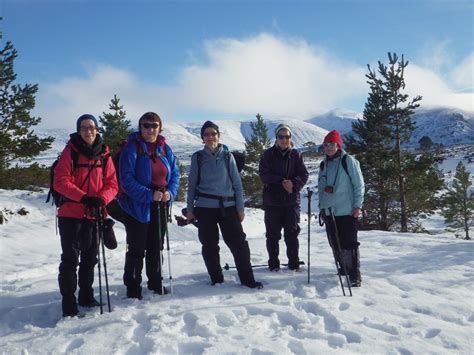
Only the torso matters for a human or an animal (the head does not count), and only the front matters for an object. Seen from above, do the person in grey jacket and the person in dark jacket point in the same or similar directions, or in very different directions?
same or similar directions

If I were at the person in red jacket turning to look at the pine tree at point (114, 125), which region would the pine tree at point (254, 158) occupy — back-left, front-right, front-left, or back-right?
front-right

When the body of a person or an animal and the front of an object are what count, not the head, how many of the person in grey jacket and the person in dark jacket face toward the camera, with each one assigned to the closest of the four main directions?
2

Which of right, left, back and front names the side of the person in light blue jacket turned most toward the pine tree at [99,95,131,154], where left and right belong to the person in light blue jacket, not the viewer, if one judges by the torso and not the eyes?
right

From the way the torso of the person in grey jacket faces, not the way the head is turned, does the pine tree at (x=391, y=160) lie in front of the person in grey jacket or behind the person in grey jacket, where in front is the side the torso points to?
behind

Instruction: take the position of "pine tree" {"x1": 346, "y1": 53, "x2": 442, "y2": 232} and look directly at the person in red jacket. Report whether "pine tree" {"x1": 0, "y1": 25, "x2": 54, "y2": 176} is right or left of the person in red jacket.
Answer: right

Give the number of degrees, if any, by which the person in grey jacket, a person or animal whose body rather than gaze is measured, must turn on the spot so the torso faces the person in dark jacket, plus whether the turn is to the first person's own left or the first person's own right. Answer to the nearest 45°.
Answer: approximately 135° to the first person's own left

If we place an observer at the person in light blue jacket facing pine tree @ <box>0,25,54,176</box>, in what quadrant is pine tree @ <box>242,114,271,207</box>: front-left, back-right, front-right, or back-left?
front-right

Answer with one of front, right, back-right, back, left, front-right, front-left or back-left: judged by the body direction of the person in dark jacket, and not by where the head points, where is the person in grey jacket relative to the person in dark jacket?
front-right

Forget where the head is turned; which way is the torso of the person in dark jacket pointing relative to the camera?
toward the camera

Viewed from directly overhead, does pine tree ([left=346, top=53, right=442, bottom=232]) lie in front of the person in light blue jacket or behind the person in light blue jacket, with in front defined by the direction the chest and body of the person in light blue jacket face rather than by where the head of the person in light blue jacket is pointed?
behind

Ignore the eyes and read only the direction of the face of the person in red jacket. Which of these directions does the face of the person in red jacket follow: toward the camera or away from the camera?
toward the camera

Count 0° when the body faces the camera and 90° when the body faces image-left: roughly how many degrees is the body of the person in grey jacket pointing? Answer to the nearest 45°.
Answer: approximately 0°

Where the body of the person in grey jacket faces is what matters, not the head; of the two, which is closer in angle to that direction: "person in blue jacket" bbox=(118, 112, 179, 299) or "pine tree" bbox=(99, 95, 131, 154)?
the person in blue jacket

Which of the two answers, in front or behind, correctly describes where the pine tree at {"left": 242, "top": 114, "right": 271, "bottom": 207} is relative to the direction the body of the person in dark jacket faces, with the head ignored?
behind

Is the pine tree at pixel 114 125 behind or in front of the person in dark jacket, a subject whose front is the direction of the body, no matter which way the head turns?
behind

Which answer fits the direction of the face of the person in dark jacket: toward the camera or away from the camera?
toward the camera
